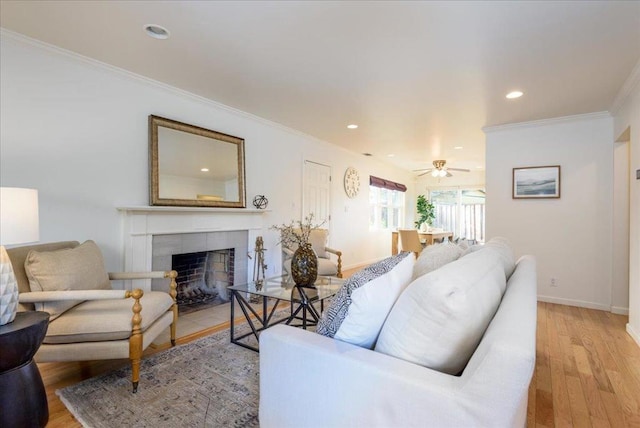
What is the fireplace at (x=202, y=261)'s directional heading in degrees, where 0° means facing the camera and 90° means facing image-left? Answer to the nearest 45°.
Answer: approximately 315°

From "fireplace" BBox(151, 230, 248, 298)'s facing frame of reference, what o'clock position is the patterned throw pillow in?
The patterned throw pillow is roughly at 1 o'clock from the fireplace.

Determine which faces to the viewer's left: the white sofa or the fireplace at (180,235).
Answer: the white sofa

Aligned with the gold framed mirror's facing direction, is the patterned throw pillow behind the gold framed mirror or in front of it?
in front

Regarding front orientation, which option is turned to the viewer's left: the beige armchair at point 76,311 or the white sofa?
the white sofa

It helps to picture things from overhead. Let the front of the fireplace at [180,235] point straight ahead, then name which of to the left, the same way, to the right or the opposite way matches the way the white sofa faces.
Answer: the opposite way

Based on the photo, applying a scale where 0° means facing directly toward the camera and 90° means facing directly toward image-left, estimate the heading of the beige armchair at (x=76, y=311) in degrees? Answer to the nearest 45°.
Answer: approximately 315°

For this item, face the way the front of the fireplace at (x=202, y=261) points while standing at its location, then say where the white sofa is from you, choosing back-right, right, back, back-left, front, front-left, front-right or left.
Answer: front-right
